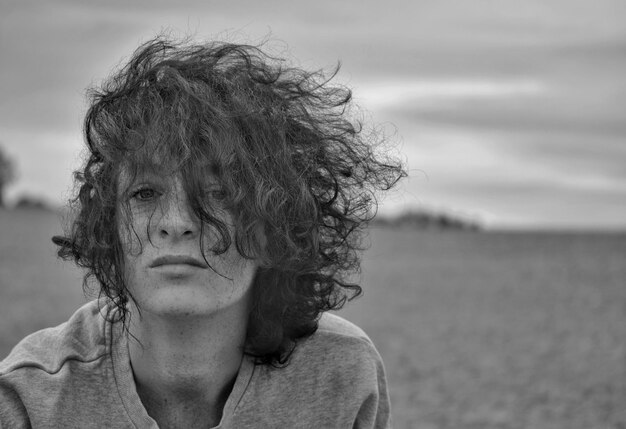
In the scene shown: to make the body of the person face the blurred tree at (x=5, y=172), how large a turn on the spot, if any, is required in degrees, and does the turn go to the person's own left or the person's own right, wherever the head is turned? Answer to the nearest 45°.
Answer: approximately 180°

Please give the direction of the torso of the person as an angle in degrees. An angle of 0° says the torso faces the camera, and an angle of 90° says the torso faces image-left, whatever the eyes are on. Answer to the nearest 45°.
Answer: approximately 0°
